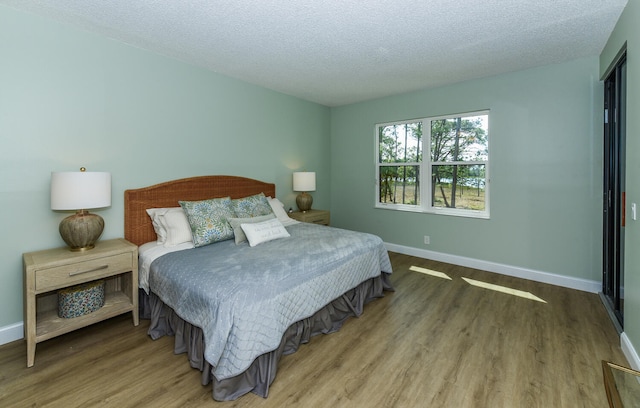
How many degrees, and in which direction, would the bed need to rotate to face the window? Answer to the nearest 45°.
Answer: approximately 90° to its left

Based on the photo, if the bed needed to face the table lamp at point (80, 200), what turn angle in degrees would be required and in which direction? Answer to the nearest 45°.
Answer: approximately 135° to its right

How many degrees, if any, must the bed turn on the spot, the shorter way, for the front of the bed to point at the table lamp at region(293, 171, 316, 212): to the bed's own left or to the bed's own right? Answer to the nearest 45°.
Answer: approximately 135° to the bed's own left

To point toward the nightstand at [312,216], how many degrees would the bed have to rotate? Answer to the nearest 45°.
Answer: approximately 90° to its left

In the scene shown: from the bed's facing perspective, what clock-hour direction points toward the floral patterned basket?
The floral patterned basket is roughly at 5 o'clock from the bed.

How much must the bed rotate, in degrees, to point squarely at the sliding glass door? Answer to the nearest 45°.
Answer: approximately 45° to its left

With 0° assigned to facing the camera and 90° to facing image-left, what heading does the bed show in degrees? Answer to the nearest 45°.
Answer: approximately 315°

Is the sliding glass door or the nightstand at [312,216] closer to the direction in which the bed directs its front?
the sliding glass door
